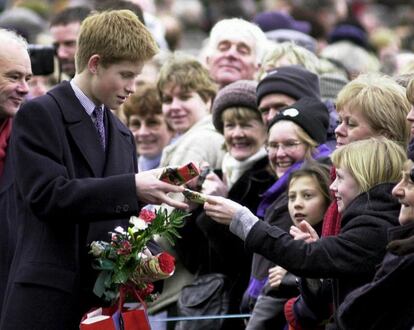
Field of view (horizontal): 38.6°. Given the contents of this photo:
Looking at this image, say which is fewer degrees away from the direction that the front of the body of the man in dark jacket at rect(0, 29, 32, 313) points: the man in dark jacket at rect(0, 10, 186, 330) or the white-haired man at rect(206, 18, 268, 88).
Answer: the man in dark jacket

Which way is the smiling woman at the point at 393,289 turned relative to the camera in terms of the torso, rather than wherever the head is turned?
to the viewer's left

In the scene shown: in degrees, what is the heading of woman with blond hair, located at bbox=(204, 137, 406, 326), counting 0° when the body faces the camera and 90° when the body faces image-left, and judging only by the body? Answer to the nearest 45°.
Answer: approximately 90°

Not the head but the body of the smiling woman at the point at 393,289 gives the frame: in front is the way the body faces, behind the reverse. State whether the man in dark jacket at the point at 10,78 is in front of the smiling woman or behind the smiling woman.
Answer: in front

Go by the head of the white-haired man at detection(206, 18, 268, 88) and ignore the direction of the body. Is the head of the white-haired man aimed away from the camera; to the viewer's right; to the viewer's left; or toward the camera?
toward the camera

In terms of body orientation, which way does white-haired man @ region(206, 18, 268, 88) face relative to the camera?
toward the camera

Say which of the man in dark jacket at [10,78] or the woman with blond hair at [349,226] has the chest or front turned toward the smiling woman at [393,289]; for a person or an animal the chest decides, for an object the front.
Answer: the man in dark jacket

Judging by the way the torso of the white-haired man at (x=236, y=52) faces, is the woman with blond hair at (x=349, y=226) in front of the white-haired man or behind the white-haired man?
in front

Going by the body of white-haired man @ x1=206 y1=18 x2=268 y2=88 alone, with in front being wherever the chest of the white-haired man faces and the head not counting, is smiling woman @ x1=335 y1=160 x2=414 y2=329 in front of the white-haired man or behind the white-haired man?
in front

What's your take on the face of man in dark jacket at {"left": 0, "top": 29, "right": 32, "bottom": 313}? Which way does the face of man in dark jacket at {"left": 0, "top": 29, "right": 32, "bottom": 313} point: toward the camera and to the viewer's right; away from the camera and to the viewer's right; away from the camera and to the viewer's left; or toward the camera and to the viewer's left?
toward the camera and to the viewer's right

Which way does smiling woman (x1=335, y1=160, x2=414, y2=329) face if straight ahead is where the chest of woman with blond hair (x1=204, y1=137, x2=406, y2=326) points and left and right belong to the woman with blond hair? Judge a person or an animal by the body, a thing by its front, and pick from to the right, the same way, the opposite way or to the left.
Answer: the same way

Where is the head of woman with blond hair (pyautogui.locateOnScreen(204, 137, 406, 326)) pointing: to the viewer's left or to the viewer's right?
to the viewer's left

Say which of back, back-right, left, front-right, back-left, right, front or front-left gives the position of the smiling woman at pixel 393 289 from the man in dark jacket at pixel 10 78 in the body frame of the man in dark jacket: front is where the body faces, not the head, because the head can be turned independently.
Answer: front
